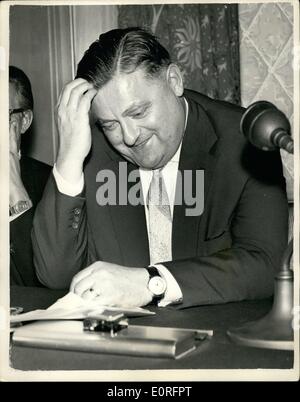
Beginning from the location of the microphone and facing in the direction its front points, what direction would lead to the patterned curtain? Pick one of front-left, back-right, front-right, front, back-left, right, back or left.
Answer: front-right

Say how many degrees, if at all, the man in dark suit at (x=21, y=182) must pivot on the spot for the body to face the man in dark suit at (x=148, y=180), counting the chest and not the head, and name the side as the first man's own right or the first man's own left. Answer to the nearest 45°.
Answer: approximately 90° to the first man's own left

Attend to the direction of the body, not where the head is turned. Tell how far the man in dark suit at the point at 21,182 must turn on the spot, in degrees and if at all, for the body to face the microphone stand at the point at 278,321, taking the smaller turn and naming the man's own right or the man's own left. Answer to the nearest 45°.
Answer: approximately 90° to the man's own left

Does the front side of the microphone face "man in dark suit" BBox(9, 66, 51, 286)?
yes

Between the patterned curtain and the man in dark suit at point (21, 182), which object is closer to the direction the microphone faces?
the man in dark suit

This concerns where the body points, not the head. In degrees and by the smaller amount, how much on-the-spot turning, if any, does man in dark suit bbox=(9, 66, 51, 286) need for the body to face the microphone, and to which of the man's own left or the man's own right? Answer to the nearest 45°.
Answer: approximately 90° to the man's own left

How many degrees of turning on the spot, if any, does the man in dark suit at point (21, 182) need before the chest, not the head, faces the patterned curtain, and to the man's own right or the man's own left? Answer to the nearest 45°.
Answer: approximately 135° to the man's own left

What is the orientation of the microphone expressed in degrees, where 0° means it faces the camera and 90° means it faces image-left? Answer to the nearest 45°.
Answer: approximately 135°

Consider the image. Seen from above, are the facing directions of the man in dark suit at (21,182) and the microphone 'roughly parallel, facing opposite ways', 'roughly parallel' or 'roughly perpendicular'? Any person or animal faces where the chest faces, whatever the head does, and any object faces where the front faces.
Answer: roughly perpendicular

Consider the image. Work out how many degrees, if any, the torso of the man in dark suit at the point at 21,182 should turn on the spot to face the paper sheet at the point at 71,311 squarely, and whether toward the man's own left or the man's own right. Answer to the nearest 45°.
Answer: approximately 45° to the man's own left

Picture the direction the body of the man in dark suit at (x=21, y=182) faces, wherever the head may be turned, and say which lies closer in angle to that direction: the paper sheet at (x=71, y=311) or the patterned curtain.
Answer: the paper sheet
